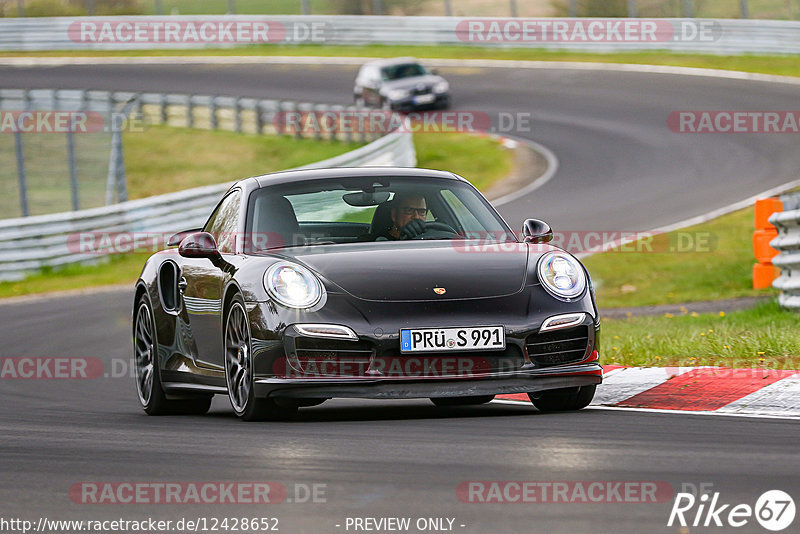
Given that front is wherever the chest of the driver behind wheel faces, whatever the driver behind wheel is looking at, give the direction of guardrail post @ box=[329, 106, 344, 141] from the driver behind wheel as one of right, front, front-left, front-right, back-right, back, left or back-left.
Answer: back-left

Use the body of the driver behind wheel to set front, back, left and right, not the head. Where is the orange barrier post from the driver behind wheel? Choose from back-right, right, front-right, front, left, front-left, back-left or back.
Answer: left

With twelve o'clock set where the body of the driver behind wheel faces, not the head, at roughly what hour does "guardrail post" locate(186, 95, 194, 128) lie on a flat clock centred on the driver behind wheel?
The guardrail post is roughly at 7 o'clock from the driver behind wheel.

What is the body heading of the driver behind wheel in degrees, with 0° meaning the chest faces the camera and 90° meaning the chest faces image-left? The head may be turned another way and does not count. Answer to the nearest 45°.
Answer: approximately 315°

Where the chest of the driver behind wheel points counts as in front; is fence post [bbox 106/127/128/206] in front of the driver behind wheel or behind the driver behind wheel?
behind

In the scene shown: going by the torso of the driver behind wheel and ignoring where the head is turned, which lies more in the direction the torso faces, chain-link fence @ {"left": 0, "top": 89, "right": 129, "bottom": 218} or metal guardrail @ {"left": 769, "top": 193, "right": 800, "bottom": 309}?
the metal guardrail

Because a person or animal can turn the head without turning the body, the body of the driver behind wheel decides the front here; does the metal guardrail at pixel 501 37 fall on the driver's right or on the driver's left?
on the driver's left

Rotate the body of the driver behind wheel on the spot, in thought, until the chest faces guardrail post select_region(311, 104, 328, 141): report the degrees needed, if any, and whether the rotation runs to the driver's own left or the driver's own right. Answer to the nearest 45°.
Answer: approximately 135° to the driver's own left

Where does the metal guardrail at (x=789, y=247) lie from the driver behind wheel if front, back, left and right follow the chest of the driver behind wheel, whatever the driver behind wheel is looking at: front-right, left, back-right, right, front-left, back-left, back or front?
left
